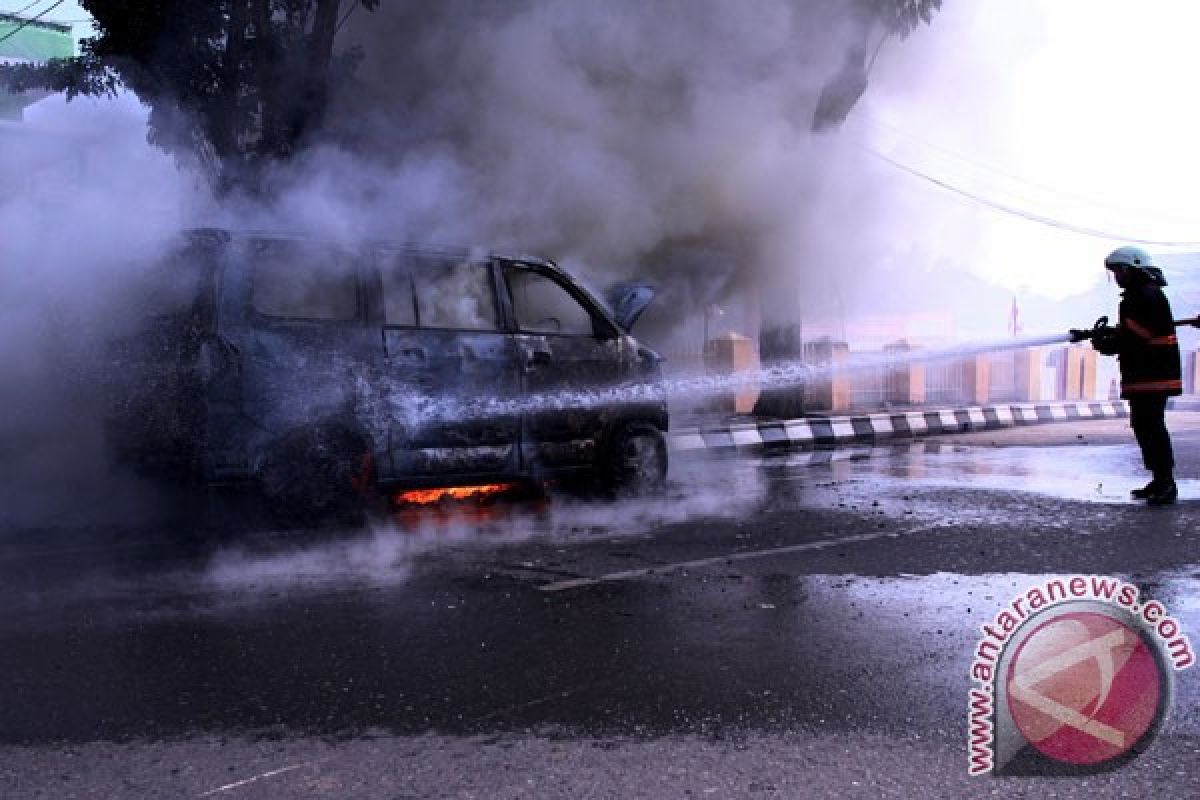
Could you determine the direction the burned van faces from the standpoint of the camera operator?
facing away from the viewer and to the right of the viewer

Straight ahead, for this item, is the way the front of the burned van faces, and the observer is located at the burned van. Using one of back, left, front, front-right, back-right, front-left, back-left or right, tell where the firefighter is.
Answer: front-right

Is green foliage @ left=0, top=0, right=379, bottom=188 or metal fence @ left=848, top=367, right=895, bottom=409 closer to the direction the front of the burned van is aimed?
the metal fence

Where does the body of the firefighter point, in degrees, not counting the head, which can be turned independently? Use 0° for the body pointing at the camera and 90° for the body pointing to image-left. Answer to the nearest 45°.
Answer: approximately 90°

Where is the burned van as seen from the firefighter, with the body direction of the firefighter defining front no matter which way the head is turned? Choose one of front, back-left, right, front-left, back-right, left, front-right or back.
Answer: front-left

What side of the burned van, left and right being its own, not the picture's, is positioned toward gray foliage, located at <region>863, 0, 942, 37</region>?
front

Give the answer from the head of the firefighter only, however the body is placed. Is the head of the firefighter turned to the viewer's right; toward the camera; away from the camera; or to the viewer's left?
to the viewer's left

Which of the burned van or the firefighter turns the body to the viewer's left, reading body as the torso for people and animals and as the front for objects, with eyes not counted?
the firefighter

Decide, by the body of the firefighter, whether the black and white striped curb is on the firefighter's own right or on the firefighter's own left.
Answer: on the firefighter's own right

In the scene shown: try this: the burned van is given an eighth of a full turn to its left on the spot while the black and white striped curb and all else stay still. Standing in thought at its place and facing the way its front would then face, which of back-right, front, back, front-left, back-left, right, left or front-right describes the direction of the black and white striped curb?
front-right

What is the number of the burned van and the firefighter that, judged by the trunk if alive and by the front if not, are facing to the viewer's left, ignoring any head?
1
